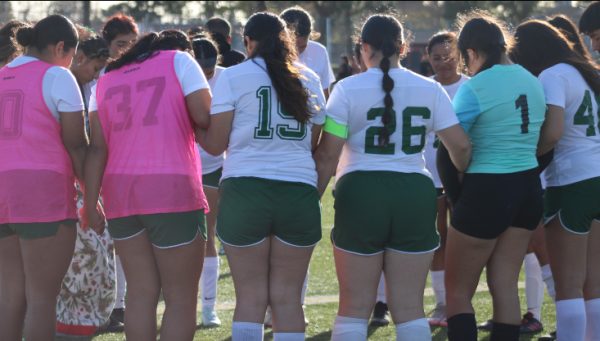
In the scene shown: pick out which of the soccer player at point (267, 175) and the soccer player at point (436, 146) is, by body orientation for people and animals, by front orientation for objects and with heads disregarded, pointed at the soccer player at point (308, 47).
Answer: the soccer player at point (267, 175)

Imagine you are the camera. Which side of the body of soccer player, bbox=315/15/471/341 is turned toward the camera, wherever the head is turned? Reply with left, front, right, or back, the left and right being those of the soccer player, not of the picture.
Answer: back

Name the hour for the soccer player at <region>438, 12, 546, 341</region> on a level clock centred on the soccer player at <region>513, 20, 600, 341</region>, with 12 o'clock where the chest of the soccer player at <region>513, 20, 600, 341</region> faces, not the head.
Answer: the soccer player at <region>438, 12, 546, 341</region> is roughly at 9 o'clock from the soccer player at <region>513, 20, 600, 341</region>.

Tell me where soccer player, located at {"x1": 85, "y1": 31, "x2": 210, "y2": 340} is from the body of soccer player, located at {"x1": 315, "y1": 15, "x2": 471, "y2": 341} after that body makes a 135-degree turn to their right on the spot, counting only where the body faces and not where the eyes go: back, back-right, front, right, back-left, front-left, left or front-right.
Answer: back-right

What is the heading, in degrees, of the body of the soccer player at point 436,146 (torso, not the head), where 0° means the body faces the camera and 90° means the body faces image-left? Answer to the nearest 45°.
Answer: approximately 0°

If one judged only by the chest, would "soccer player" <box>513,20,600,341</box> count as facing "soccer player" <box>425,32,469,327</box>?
yes

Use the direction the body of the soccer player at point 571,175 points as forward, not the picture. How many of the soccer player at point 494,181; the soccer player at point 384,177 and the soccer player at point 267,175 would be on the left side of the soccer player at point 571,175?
3

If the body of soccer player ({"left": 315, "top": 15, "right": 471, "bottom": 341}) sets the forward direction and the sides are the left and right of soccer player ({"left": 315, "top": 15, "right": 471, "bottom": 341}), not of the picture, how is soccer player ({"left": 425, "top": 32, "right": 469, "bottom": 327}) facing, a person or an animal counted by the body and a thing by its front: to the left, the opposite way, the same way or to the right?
the opposite way

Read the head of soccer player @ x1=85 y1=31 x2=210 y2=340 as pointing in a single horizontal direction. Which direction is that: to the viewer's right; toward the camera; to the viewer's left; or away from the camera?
away from the camera

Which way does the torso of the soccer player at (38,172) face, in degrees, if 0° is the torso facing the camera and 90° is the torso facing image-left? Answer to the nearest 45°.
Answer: approximately 225°

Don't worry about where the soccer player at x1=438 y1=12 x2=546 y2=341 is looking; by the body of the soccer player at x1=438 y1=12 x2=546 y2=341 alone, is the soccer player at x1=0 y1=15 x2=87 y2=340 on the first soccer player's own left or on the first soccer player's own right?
on the first soccer player's own left

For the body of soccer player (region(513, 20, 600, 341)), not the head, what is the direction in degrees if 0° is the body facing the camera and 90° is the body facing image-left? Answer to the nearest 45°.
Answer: approximately 135°

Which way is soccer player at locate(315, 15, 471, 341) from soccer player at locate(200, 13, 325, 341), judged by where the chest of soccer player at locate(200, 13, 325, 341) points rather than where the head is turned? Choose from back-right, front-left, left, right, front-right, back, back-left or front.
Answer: right

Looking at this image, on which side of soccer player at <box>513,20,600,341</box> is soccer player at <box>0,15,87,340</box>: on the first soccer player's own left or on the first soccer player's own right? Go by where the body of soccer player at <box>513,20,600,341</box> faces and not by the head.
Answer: on the first soccer player's own left
